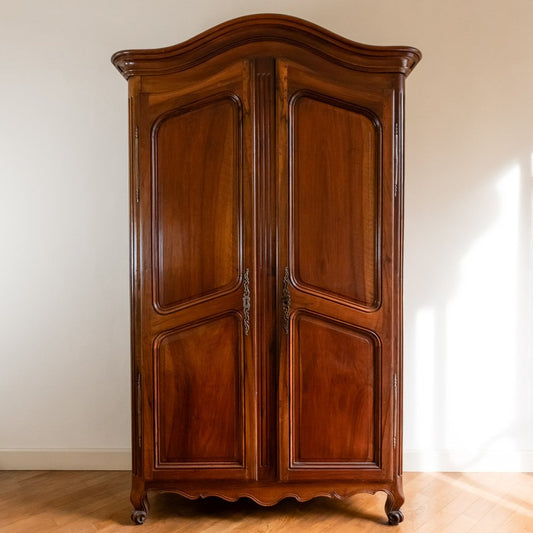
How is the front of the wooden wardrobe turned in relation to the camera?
facing the viewer
